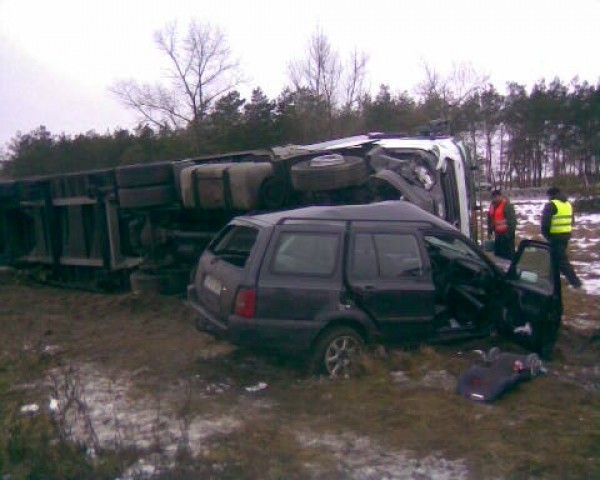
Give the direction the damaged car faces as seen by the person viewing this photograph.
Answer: facing away from the viewer and to the right of the viewer

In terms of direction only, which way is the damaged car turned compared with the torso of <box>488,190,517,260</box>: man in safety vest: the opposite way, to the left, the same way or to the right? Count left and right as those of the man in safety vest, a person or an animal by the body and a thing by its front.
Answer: the opposite way

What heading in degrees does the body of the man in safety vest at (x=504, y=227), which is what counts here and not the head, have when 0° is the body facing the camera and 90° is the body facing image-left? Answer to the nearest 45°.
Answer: approximately 45°

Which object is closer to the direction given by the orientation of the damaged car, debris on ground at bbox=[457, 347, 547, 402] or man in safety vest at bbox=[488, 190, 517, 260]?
the man in safety vest
